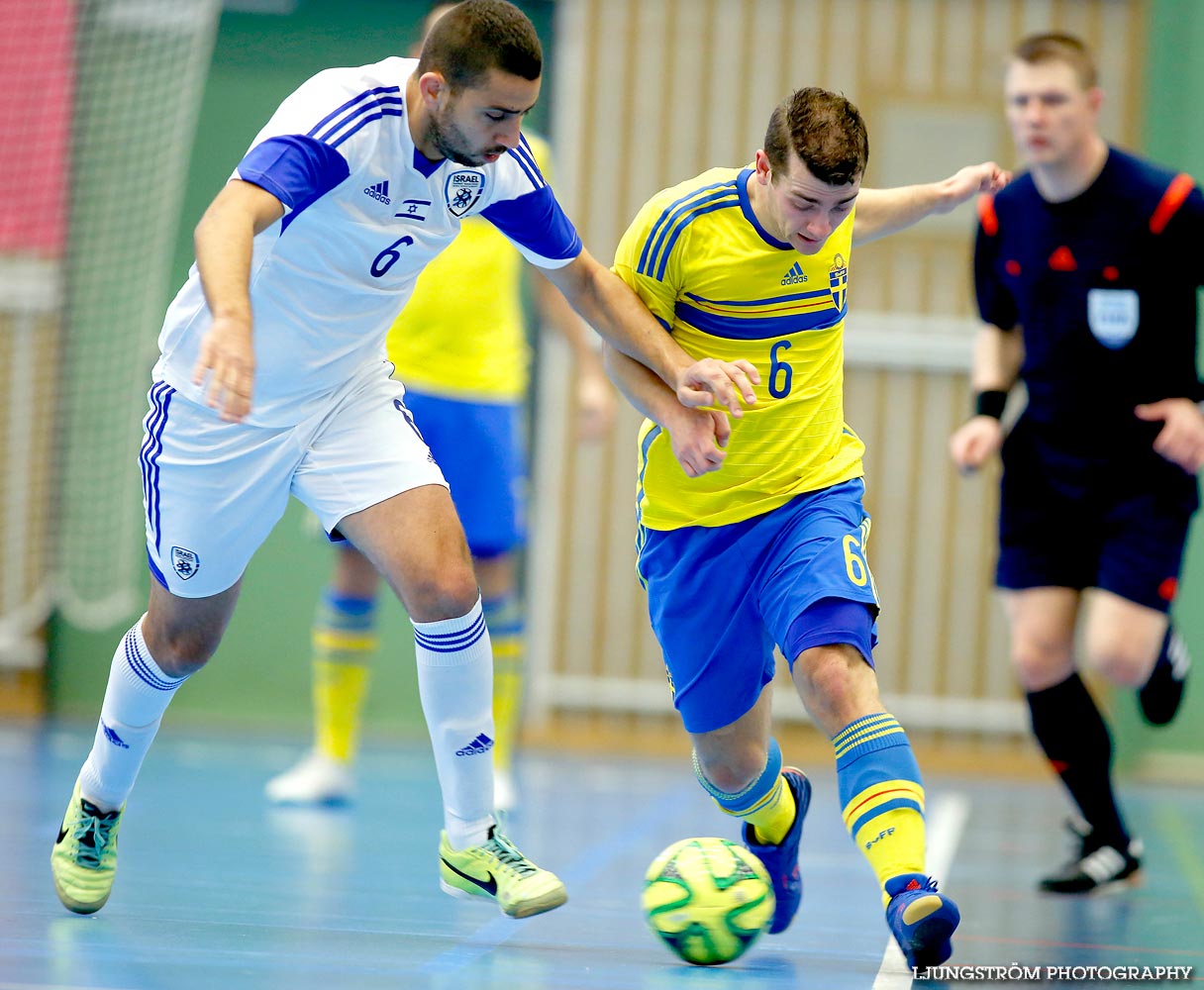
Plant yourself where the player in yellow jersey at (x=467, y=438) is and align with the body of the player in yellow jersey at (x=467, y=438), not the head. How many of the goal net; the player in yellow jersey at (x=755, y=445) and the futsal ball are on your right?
1

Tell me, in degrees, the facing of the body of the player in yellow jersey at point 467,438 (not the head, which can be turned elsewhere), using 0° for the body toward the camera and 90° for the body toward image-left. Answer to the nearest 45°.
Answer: approximately 45°

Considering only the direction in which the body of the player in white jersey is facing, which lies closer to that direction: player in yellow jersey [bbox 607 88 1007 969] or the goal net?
the player in yellow jersey

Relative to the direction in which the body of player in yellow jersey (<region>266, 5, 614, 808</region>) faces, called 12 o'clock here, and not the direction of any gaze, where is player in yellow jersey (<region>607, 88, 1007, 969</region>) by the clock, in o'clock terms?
player in yellow jersey (<region>607, 88, 1007, 969</region>) is roughly at 10 o'clock from player in yellow jersey (<region>266, 5, 614, 808</region>).

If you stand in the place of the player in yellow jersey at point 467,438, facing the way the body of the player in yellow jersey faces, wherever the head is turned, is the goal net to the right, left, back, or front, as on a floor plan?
right

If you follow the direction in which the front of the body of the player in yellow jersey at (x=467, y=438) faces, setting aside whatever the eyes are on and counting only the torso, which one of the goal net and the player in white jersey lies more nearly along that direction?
the player in white jersey

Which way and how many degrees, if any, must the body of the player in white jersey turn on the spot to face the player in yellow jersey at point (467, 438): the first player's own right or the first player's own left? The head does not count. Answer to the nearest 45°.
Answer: approximately 135° to the first player's own left
